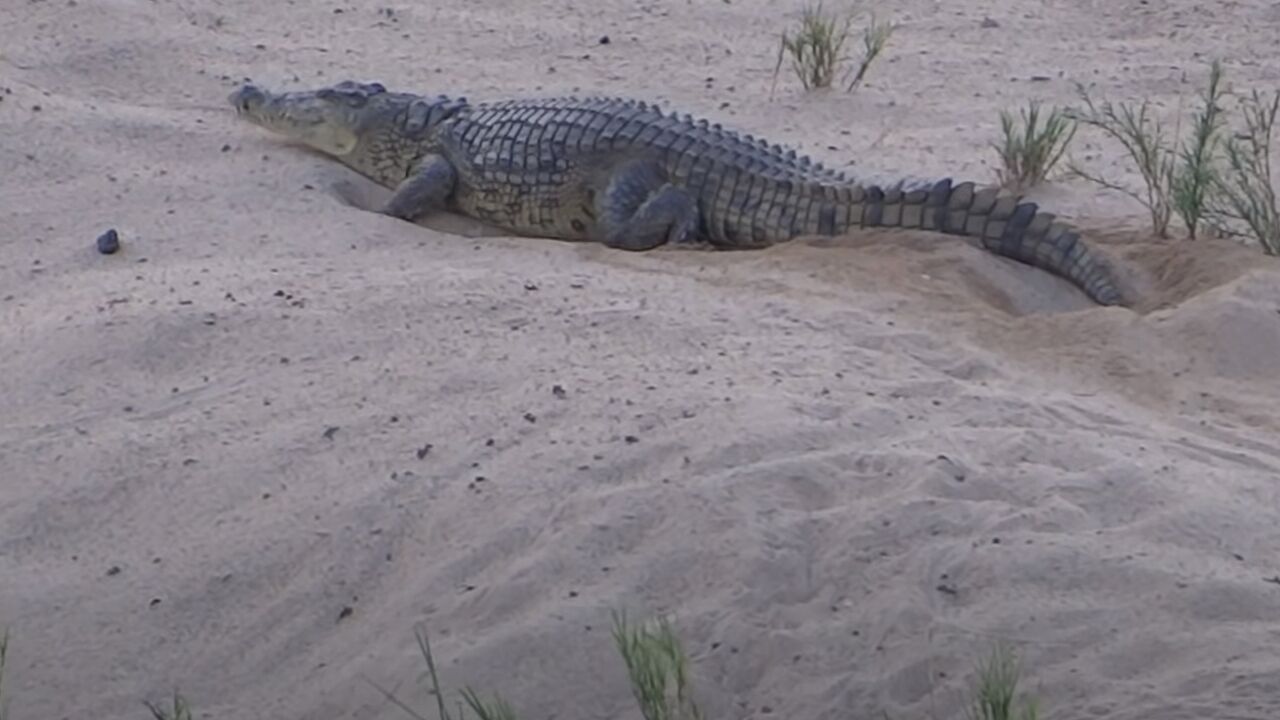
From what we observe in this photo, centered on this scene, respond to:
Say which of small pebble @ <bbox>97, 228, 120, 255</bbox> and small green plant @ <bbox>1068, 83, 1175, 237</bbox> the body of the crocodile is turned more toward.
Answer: the small pebble

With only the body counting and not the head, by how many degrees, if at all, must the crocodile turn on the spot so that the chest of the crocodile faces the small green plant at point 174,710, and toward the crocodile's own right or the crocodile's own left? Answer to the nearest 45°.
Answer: approximately 90° to the crocodile's own left

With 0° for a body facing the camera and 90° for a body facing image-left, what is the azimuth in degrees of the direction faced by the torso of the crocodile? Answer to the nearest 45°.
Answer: approximately 90°

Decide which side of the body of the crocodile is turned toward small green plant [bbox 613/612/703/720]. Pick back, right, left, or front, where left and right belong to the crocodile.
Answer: left

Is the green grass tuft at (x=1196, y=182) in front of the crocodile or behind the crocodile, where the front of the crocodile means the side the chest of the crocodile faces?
behind

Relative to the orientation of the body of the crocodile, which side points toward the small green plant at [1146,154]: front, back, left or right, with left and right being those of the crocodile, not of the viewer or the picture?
back

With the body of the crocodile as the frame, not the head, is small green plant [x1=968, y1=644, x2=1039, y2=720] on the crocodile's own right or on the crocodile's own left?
on the crocodile's own left

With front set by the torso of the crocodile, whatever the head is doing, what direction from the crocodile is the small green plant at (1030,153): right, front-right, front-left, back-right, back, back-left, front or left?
back

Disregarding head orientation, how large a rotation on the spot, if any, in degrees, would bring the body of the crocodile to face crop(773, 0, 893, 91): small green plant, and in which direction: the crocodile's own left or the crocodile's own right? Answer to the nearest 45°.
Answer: approximately 135° to the crocodile's own right

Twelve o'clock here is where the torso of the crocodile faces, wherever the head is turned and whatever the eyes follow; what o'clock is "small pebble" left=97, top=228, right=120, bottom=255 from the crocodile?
The small pebble is roughly at 11 o'clock from the crocodile.
